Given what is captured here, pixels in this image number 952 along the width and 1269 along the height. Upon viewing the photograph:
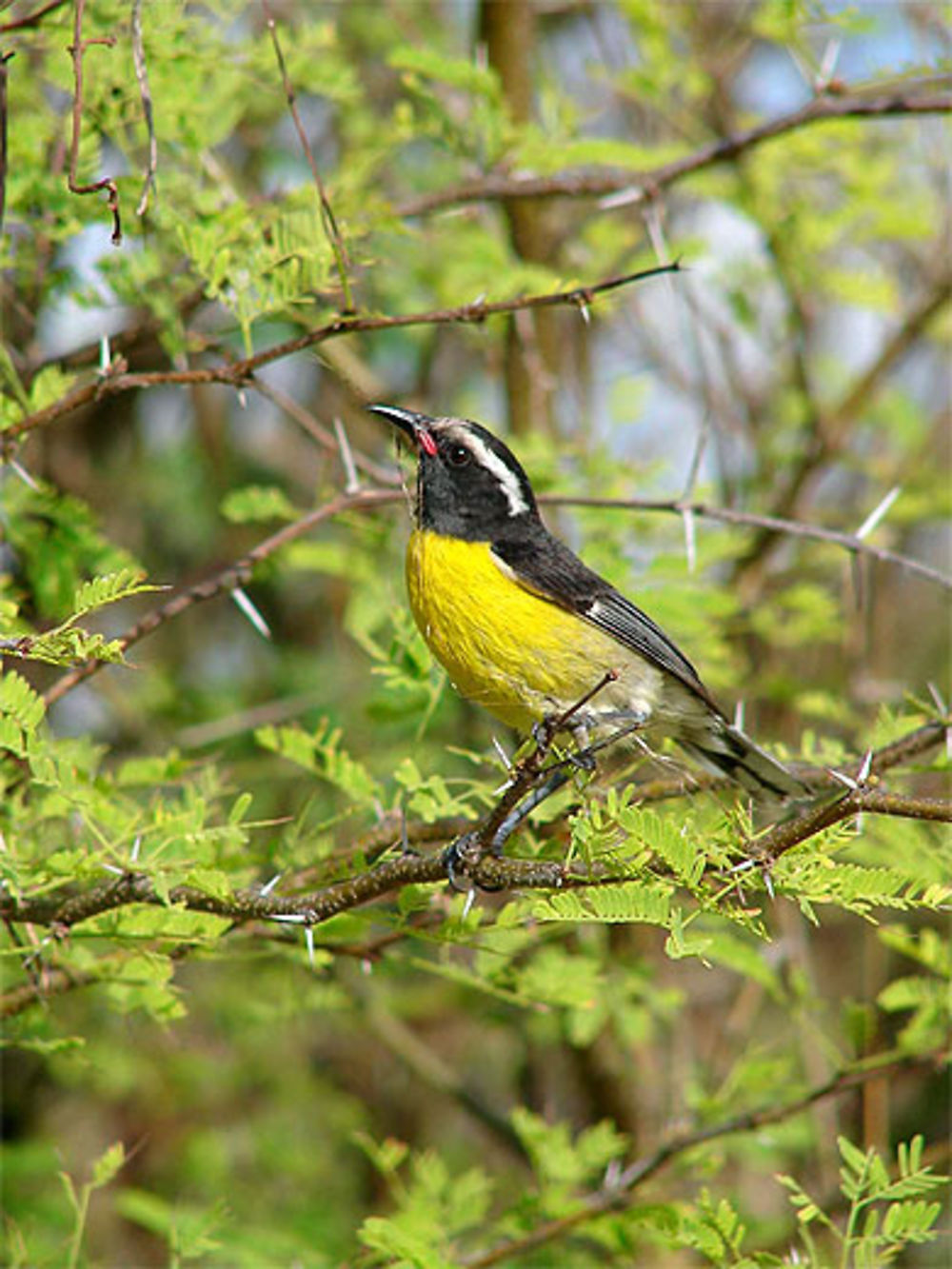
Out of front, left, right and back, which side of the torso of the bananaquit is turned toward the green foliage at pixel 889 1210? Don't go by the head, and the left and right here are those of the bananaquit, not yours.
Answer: left

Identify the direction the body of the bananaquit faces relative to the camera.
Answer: to the viewer's left

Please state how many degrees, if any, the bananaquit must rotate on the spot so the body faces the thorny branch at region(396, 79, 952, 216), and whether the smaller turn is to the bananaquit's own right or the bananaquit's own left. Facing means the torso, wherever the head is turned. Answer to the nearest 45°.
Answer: approximately 135° to the bananaquit's own right
